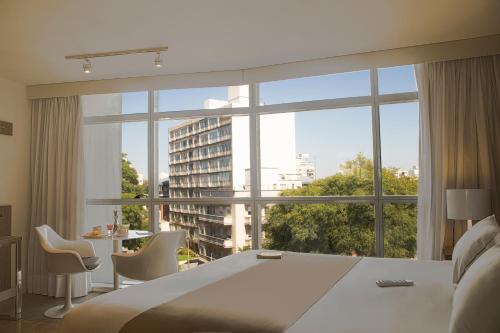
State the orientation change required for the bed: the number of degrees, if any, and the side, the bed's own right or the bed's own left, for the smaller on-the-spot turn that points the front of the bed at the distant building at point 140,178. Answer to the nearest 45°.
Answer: approximately 45° to the bed's own right

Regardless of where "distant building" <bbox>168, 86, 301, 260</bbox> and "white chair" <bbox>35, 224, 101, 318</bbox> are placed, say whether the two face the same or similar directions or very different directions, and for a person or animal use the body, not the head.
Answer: very different directions

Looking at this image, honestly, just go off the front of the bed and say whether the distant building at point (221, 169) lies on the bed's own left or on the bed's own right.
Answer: on the bed's own right

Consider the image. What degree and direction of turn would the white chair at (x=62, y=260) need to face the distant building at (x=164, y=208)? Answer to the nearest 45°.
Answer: approximately 45° to its left

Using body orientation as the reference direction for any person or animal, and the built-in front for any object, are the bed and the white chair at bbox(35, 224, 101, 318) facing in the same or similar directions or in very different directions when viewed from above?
very different directions

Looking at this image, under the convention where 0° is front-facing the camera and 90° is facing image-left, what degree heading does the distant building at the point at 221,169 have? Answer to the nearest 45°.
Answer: approximately 45°

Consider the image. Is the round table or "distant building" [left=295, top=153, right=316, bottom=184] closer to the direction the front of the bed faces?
the round table

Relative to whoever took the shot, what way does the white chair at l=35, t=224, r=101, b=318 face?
facing to the right of the viewer

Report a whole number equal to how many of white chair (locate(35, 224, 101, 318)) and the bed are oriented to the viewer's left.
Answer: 1

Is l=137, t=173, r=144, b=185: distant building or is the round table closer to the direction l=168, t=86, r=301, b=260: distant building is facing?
the round table

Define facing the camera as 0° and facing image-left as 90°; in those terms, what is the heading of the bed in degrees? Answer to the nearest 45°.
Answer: approximately 90°

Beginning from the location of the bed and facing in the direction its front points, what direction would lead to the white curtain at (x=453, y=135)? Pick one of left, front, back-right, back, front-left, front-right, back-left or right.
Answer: back-right
